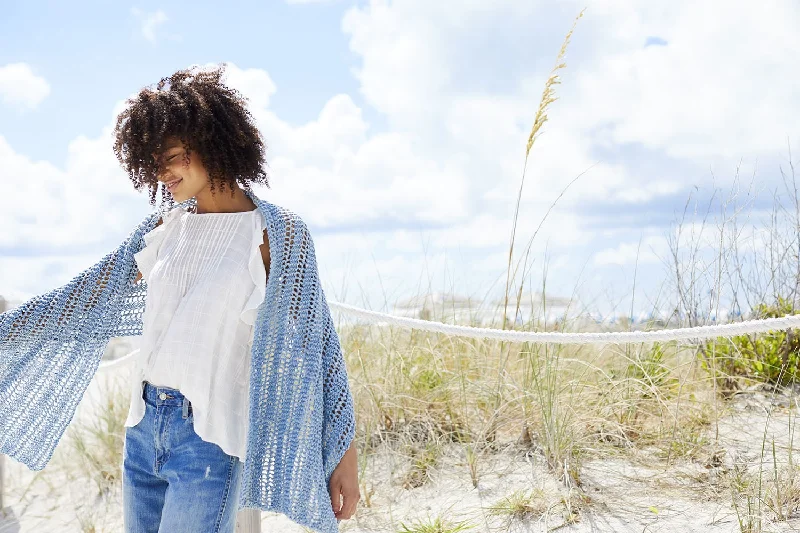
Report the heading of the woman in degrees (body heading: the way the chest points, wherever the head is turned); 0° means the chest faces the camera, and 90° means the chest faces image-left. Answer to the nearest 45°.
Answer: approximately 45°
